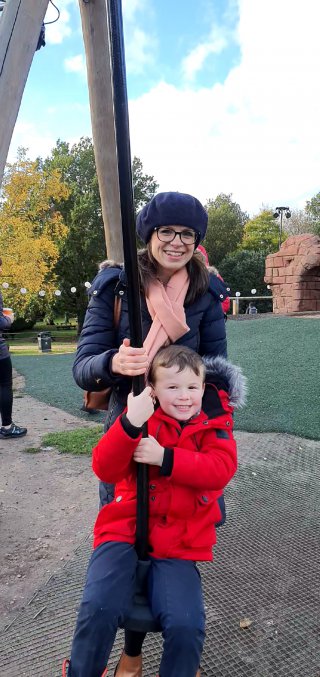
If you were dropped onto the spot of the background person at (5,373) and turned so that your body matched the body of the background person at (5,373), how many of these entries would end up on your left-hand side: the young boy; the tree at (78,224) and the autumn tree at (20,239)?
2

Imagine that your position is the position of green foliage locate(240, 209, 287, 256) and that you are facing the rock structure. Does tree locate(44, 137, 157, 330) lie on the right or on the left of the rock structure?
right

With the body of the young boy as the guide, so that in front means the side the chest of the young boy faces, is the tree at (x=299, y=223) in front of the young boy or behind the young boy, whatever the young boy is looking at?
behind

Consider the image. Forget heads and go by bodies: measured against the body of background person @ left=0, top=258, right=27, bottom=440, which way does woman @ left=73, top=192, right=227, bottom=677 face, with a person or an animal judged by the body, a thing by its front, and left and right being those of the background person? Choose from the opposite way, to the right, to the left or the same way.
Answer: to the right

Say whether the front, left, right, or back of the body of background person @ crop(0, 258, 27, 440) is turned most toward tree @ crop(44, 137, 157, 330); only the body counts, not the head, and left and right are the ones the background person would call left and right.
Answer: left

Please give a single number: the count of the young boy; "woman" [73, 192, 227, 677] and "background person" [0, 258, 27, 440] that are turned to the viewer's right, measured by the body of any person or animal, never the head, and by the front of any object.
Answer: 1

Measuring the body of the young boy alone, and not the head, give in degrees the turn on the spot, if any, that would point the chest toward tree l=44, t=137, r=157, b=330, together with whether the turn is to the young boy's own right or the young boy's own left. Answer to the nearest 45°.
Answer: approximately 180°

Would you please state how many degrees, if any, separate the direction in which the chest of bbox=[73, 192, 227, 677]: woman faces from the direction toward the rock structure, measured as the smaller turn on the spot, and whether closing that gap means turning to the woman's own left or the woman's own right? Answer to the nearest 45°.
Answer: approximately 180°

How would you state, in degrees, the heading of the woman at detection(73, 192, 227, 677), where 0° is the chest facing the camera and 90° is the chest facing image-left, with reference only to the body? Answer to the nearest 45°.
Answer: approximately 0°

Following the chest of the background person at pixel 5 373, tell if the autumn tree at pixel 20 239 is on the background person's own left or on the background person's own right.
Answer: on the background person's own left

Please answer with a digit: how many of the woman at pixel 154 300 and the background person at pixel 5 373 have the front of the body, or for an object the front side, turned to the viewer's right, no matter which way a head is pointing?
1

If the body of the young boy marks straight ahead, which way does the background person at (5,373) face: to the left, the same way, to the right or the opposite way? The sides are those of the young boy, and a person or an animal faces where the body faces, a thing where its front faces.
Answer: to the left

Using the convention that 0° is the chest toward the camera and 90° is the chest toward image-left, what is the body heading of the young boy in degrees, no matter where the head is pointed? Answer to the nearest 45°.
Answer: approximately 0°
